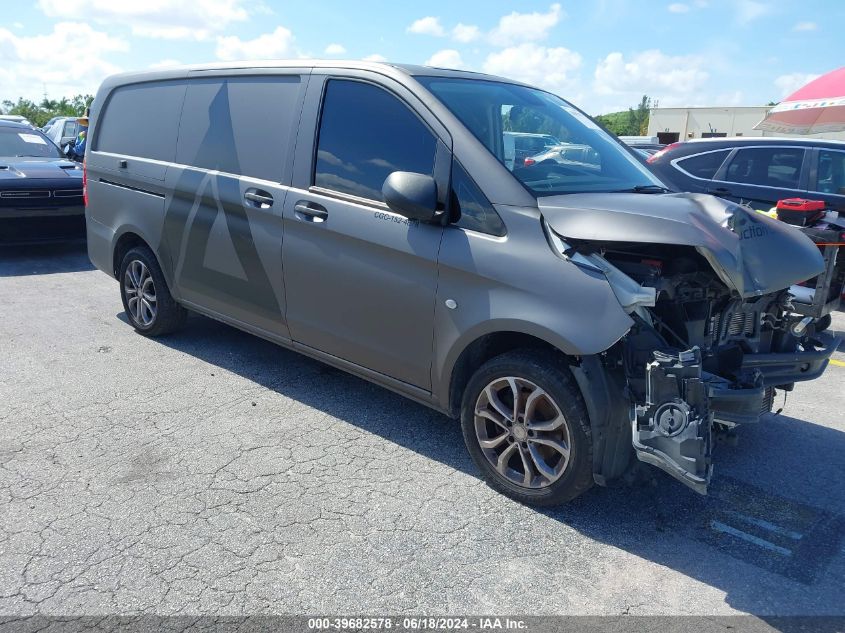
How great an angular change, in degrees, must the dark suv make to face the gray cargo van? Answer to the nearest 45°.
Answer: approximately 90° to its right

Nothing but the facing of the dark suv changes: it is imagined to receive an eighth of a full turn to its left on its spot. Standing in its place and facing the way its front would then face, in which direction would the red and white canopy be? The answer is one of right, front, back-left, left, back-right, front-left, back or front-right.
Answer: front-left

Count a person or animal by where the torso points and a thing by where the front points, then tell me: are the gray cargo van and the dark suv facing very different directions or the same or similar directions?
same or similar directions

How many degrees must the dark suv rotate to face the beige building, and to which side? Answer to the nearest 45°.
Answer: approximately 90° to its left

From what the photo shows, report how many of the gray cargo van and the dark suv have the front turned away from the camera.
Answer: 0

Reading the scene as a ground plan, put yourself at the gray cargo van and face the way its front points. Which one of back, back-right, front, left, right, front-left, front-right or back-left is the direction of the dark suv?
left

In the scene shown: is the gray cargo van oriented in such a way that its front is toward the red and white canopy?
no

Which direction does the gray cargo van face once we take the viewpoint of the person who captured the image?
facing the viewer and to the right of the viewer

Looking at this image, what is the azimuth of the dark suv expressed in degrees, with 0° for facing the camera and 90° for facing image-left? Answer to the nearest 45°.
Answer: approximately 270°

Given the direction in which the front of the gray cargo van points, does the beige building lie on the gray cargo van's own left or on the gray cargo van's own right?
on the gray cargo van's own left
